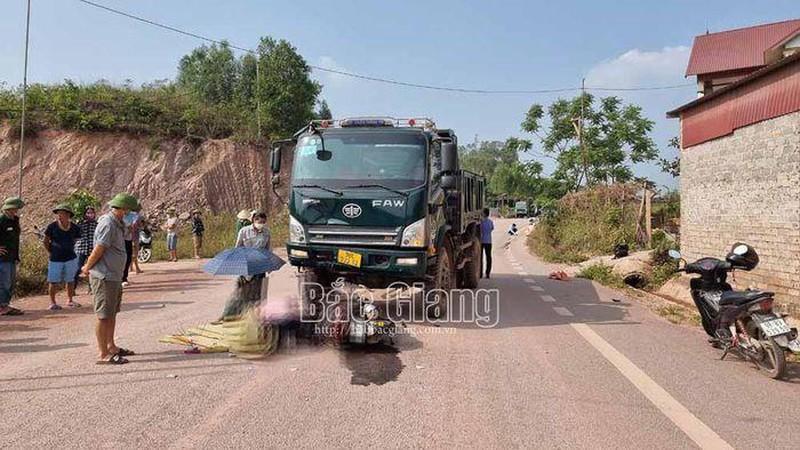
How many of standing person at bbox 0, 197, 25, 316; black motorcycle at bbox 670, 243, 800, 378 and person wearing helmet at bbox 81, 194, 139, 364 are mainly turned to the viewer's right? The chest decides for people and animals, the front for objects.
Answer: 2

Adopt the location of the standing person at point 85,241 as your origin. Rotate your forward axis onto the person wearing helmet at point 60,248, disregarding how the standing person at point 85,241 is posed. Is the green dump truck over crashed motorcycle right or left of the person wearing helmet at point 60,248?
left

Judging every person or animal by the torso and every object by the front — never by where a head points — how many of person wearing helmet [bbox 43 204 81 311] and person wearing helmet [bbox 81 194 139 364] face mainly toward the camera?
1

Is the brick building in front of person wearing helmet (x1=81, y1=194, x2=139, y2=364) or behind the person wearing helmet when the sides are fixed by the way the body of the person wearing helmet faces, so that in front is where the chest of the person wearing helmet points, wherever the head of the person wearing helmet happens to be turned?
in front

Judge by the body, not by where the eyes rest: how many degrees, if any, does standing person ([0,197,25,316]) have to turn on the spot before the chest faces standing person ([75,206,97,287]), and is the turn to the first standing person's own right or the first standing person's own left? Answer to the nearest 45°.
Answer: approximately 45° to the first standing person's own left

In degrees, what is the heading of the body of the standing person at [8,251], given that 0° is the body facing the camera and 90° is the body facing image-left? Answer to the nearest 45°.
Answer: approximately 270°

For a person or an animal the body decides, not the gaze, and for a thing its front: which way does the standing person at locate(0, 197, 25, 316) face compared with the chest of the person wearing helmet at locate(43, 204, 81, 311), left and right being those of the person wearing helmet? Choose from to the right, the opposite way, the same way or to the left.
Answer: to the left

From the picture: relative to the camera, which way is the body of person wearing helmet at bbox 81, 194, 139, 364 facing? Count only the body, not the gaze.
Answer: to the viewer's right

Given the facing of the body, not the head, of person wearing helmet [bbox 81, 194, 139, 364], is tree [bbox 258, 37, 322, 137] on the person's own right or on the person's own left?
on the person's own left

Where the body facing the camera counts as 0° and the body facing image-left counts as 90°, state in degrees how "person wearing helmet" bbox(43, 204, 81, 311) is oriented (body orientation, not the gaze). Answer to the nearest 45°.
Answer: approximately 0°

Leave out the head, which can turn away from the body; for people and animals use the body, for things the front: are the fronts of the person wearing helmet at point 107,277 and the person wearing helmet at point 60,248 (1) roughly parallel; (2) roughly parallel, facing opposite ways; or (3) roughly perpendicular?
roughly perpendicular
